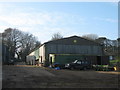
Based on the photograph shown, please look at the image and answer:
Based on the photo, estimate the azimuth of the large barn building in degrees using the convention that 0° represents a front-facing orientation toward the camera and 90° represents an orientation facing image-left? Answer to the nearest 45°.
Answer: approximately 0°
